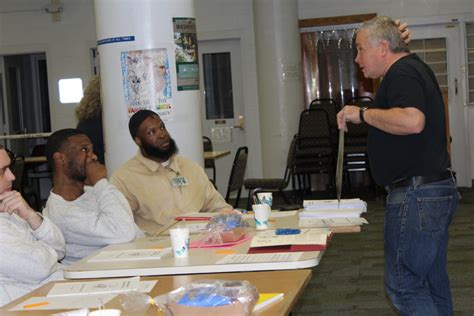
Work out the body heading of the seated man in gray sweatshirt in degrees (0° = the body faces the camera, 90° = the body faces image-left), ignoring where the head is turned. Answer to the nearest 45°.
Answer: approximately 270°

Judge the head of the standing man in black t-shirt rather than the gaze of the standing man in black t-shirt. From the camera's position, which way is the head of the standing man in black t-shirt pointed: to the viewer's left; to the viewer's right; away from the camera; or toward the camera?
to the viewer's left

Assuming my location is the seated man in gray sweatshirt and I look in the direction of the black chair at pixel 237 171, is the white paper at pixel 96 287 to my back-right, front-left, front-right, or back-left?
back-right

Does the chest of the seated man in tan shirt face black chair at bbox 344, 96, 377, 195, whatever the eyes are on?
no

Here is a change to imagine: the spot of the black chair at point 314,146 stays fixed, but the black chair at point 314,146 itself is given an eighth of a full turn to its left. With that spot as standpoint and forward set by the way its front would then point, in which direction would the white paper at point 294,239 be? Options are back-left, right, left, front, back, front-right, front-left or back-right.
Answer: front-right

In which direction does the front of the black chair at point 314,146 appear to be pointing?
toward the camera

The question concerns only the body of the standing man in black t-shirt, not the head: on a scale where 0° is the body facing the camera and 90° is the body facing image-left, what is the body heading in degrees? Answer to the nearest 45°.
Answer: approximately 90°

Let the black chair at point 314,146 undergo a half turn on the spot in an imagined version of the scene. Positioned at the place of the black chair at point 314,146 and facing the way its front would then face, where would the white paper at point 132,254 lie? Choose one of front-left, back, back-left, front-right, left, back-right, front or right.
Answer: back

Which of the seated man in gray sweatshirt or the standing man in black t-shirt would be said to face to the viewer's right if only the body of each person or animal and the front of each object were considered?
the seated man in gray sweatshirt

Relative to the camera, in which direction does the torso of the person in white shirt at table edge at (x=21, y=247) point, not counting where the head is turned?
to the viewer's right

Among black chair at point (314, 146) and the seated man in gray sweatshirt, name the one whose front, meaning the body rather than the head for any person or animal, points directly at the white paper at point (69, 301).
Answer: the black chair

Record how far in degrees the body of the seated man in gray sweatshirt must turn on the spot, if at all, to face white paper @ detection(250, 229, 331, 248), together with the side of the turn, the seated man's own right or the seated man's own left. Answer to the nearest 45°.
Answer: approximately 45° to the seated man's own left
